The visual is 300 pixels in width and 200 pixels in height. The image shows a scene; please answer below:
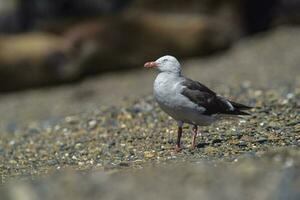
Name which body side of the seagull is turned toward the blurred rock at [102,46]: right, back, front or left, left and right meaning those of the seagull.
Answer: right

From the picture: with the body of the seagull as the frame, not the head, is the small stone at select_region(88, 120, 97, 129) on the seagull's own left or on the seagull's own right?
on the seagull's own right

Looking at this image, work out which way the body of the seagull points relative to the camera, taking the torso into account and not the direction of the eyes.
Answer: to the viewer's left

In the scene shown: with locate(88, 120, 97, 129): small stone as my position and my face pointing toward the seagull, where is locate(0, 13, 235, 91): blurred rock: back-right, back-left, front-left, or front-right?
back-left

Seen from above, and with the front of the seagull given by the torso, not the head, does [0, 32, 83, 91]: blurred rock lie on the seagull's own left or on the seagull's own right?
on the seagull's own right
